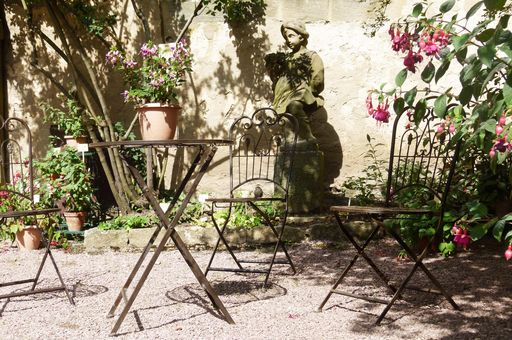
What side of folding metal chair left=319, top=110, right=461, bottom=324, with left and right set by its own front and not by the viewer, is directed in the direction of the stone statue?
right

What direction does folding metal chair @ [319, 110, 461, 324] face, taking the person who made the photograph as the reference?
facing the viewer and to the left of the viewer

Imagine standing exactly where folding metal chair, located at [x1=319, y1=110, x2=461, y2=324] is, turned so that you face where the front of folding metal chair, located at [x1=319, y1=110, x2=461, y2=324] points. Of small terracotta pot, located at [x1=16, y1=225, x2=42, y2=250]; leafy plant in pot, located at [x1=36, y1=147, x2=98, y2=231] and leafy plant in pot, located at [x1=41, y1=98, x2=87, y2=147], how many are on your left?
0

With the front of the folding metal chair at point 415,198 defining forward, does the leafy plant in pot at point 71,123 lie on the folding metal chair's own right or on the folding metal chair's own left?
on the folding metal chair's own right

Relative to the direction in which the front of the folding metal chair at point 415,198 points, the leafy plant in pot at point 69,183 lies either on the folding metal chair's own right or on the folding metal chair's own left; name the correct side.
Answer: on the folding metal chair's own right
